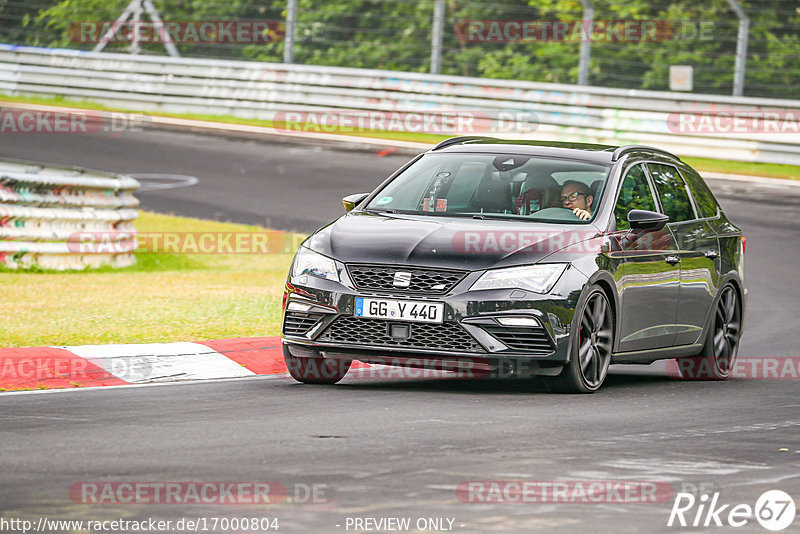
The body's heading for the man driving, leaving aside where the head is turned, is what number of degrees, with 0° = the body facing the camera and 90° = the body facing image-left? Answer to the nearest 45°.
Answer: approximately 45°

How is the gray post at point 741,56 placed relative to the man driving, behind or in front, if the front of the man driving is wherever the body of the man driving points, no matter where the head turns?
behind

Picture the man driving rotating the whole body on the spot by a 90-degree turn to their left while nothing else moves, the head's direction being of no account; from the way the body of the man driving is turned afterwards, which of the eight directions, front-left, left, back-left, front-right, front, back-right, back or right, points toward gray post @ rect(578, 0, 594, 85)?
back-left

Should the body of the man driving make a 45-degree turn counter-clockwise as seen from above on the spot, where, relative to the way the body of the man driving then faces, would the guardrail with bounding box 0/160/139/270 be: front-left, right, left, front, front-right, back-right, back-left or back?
back-right

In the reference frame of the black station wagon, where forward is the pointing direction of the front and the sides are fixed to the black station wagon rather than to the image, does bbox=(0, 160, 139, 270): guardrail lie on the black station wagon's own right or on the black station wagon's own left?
on the black station wagon's own right

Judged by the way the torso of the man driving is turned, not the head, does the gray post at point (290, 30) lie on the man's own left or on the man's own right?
on the man's own right

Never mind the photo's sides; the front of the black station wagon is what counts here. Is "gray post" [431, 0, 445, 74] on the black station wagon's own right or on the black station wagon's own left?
on the black station wagon's own right

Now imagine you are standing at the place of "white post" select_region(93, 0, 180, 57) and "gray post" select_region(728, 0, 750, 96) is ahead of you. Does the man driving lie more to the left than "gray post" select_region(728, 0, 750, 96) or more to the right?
right

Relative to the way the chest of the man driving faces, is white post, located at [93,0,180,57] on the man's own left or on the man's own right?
on the man's own right

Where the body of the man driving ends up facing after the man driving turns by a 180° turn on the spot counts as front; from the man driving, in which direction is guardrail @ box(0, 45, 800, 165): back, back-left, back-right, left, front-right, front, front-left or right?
front-left

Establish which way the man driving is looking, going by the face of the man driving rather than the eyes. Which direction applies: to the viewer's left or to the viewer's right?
to the viewer's left

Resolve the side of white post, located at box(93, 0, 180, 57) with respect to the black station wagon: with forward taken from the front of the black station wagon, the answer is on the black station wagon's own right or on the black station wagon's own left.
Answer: on the black station wagon's own right
